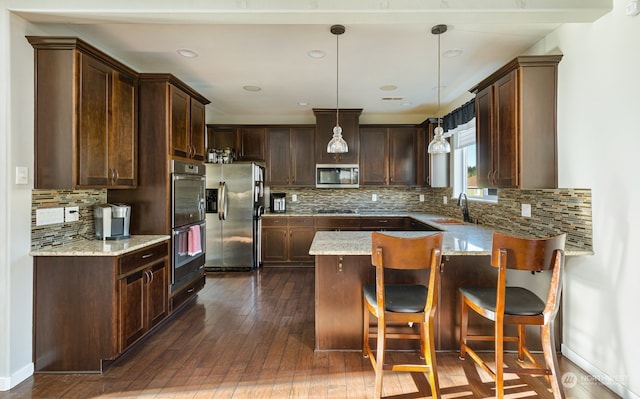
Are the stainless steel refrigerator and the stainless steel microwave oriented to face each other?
no

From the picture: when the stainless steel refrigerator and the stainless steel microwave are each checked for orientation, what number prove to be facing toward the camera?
2

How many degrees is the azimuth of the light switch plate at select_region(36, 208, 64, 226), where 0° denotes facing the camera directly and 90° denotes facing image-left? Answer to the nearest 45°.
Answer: approximately 315°

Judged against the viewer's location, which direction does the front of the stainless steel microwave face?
facing the viewer

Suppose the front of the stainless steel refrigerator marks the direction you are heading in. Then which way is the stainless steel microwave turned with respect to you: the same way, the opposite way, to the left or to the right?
the same way

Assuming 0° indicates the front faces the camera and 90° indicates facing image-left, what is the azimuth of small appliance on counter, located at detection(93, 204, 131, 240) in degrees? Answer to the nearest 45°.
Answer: approximately 315°

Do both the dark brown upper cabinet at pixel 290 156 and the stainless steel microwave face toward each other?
no

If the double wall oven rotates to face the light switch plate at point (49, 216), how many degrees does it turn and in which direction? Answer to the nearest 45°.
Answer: approximately 90° to its right

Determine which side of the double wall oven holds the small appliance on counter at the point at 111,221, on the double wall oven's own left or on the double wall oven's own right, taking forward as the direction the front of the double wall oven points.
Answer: on the double wall oven's own right

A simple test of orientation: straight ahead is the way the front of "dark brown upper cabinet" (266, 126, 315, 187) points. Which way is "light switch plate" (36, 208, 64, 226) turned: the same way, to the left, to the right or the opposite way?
to the left

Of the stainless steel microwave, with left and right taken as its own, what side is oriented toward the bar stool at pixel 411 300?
front

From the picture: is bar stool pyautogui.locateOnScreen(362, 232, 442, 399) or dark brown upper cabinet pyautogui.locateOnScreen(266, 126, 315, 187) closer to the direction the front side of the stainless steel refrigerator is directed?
the bar stool

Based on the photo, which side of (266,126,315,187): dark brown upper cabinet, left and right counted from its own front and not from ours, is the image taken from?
front

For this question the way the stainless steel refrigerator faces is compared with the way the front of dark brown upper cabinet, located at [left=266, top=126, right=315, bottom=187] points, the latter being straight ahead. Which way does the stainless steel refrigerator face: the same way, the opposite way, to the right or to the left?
the same way

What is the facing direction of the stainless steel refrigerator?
toward the camera

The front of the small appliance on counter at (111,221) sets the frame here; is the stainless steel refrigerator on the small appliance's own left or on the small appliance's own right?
on the small appliance's own left

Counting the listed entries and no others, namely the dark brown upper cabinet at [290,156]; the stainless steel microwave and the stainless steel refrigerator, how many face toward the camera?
3
